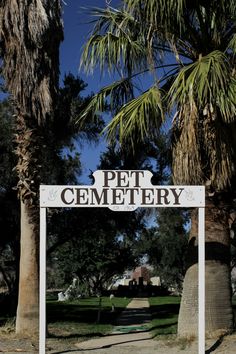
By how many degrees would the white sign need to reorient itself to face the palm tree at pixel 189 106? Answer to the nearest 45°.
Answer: approximately 135° to its left

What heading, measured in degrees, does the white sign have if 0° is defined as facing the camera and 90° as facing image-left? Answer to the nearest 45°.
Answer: approximately 0°

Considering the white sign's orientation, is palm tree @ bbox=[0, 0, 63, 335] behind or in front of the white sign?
behind
